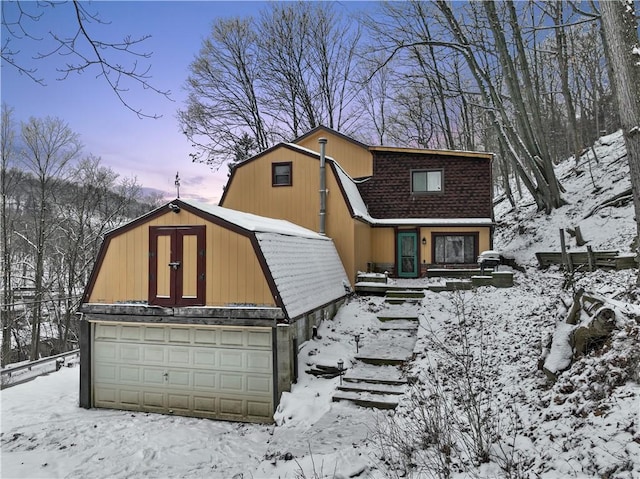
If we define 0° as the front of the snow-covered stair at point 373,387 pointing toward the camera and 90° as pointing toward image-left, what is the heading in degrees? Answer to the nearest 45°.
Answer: approximately 0°

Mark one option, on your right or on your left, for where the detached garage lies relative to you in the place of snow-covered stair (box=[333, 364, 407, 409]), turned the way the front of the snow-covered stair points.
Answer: on your right

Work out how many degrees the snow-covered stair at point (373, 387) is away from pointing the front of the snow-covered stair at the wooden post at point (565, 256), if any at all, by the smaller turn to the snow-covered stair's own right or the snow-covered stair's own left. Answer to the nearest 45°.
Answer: approximately 135° to the snow-covered stair's own left

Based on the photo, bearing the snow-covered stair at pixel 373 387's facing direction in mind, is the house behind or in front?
behind

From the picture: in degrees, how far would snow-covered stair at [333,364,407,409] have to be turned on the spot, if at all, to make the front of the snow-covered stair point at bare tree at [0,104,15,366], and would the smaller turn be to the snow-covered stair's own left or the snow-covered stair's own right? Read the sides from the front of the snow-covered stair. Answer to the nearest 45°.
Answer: approximately 135° to the snow-covered stair's own right
